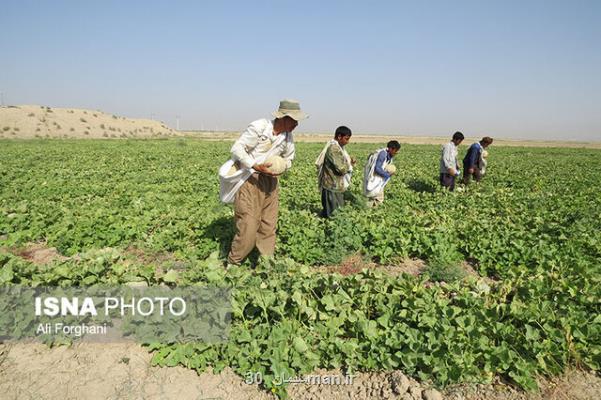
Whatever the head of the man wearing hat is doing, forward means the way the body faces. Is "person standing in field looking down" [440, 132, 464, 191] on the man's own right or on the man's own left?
on the man's own left

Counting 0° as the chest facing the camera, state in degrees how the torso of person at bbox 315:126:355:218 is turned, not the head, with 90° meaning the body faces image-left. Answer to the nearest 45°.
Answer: approximately 270°

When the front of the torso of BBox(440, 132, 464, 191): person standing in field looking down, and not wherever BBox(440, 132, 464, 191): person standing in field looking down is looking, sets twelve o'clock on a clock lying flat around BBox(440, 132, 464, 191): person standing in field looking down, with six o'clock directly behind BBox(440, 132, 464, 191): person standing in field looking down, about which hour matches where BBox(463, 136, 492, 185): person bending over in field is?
BBox(463, 136, 492, 185): person bending over in field is roughly at 10 o'clock from BBox(440, 132, 464, 191): person standing in field looking down.

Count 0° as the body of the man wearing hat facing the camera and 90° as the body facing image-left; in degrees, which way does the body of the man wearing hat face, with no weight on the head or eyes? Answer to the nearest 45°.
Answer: approximately 315°

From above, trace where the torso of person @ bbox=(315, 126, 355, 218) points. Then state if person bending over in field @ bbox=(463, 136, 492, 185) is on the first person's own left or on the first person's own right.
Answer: on the first person's own left

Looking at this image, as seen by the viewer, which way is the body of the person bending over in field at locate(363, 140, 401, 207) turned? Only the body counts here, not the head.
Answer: to the viewer's right

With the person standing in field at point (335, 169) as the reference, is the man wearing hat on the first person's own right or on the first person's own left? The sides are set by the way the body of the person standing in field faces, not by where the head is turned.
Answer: on the first person's own right
